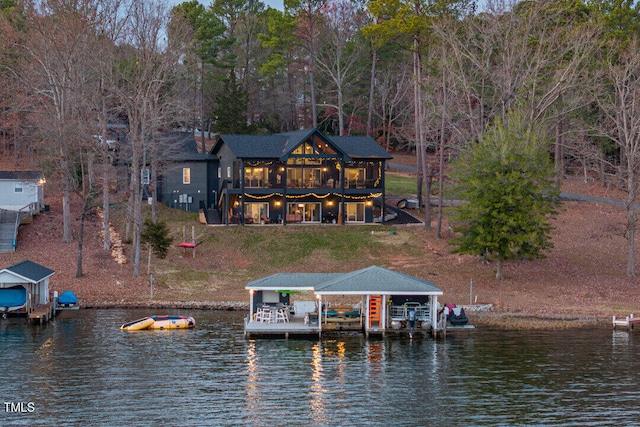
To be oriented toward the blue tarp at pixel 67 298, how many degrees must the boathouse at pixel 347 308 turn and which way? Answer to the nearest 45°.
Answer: approximately 90° to its right

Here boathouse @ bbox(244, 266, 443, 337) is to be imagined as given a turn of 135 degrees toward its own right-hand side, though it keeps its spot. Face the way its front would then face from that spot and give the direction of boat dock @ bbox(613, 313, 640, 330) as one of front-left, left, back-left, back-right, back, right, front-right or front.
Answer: back-right

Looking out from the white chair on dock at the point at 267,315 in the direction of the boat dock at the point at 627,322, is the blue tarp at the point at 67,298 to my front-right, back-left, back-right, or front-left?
back-left

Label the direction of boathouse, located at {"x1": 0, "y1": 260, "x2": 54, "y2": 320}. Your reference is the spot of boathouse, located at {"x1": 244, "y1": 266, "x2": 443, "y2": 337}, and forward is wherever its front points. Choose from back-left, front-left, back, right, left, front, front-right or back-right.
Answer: right

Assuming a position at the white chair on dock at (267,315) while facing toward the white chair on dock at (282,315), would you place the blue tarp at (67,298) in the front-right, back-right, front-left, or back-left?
back-left

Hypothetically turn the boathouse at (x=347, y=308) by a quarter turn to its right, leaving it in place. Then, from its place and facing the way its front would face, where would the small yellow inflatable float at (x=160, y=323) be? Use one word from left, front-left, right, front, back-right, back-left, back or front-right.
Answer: front

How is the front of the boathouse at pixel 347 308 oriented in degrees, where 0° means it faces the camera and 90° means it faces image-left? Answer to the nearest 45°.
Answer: approximately 0°
